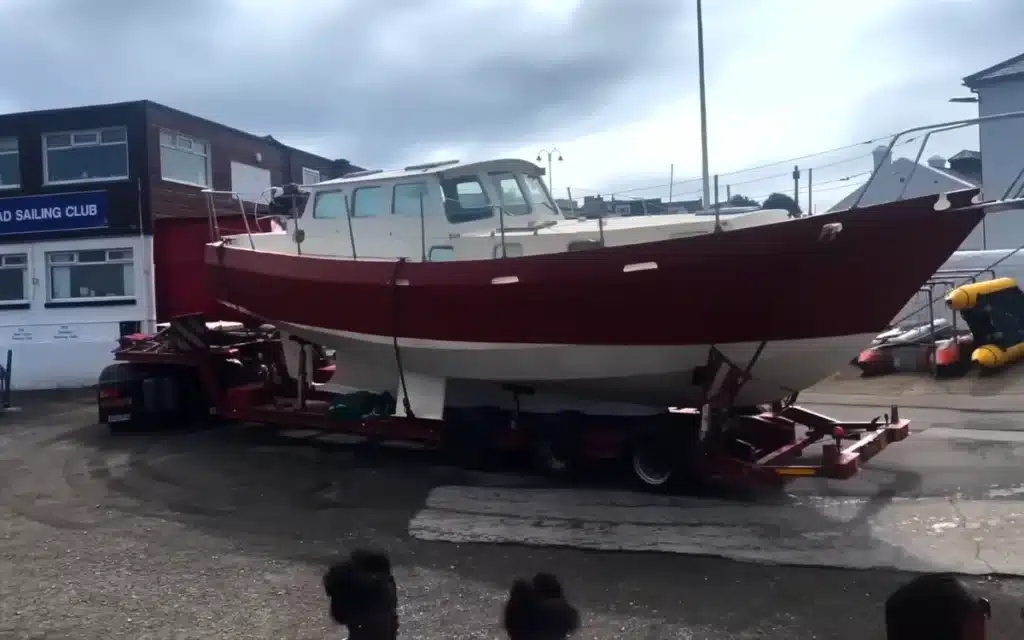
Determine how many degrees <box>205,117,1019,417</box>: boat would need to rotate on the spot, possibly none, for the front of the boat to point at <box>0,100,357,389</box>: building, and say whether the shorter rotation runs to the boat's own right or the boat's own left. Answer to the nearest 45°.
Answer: approximately 180°

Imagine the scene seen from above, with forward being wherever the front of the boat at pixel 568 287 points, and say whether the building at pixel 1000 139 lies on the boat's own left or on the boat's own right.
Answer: on the boat's own left

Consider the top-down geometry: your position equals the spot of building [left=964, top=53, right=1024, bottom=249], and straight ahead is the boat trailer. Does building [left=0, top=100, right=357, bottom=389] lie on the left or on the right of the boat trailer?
right
